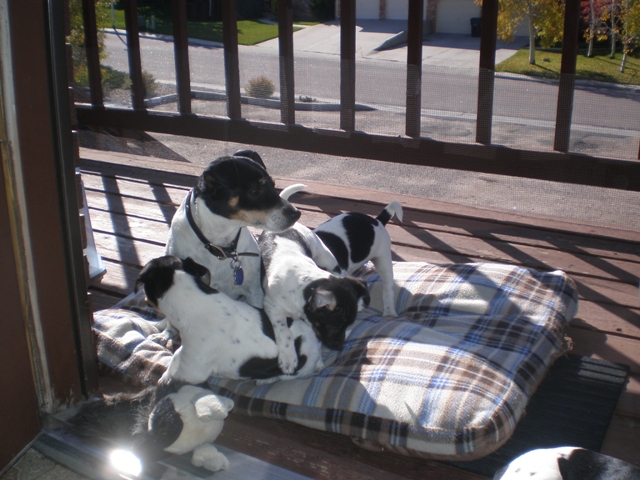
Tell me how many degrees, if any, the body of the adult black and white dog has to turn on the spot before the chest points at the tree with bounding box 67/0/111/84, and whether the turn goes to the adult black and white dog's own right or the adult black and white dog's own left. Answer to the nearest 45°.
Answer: approximately 135° to the adult black and white dog's own left

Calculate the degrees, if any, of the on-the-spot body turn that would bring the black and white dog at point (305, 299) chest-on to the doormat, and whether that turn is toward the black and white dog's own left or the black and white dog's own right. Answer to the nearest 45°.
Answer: approximately 45° to the black and white dog's own left

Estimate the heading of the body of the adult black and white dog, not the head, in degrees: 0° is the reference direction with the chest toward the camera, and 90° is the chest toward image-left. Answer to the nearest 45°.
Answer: approximately 315°

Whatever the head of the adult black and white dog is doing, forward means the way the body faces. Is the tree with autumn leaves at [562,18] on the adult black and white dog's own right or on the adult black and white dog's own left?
on the adult black and white dog's own left

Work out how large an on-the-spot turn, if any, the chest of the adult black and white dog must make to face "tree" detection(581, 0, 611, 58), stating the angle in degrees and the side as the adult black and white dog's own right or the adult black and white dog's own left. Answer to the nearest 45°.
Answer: approximately 90° to the adult black and white dog's own left

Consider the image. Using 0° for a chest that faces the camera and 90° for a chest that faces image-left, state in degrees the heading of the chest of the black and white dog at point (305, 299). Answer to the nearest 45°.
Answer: approximately 315°

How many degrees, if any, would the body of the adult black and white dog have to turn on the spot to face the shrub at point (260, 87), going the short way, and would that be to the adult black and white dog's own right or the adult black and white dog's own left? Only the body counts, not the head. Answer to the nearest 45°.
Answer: approximately 135° to the adult black and white dog's own left

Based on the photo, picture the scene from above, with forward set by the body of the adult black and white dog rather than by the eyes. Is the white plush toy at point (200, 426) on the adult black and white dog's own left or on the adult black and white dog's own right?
on the adult black and white dog's own right
